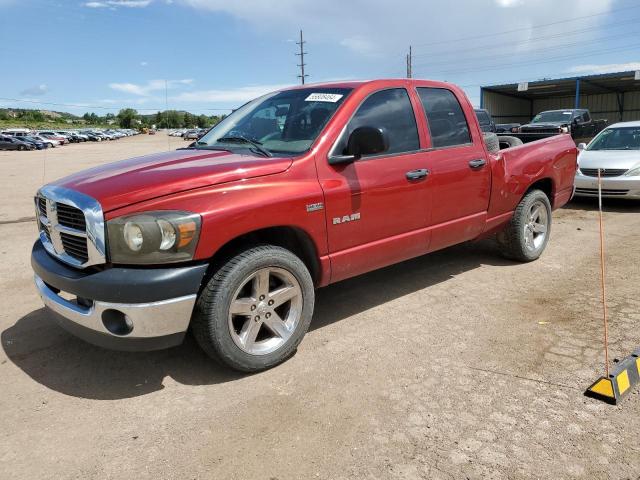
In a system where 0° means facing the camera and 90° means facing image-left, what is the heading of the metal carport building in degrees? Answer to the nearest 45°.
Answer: approximately 45°

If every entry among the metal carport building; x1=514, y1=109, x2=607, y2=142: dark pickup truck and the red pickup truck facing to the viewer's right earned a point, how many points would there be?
0

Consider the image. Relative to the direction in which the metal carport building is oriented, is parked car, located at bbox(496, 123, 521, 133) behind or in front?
in front

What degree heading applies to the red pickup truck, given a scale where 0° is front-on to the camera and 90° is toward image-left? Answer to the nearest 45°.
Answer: approximately 45°

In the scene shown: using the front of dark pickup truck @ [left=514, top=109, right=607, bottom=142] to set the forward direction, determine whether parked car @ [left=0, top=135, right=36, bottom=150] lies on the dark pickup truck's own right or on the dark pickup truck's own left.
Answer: on the dark pickup truck's own right
